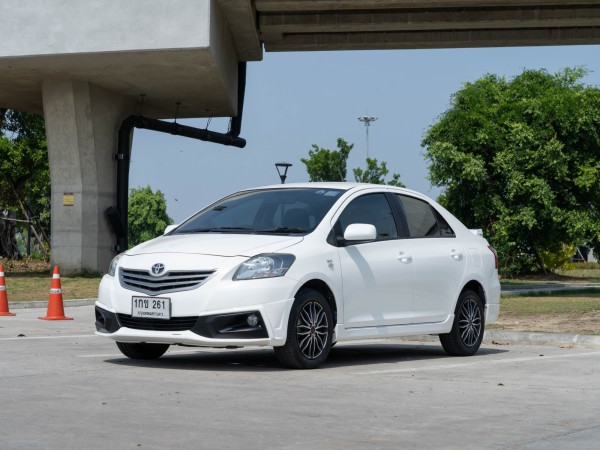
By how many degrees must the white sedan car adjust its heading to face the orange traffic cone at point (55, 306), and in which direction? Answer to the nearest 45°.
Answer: approximately 90° to its right

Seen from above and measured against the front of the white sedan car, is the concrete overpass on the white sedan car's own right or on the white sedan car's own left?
on the white sedan car's own right

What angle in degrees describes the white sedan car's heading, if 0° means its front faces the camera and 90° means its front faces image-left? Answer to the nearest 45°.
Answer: approximately 45°

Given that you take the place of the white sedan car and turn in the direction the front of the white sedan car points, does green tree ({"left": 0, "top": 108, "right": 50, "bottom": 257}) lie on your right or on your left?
on your right

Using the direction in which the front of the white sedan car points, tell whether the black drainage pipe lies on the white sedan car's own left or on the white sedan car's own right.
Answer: on the white sedan car's own right
